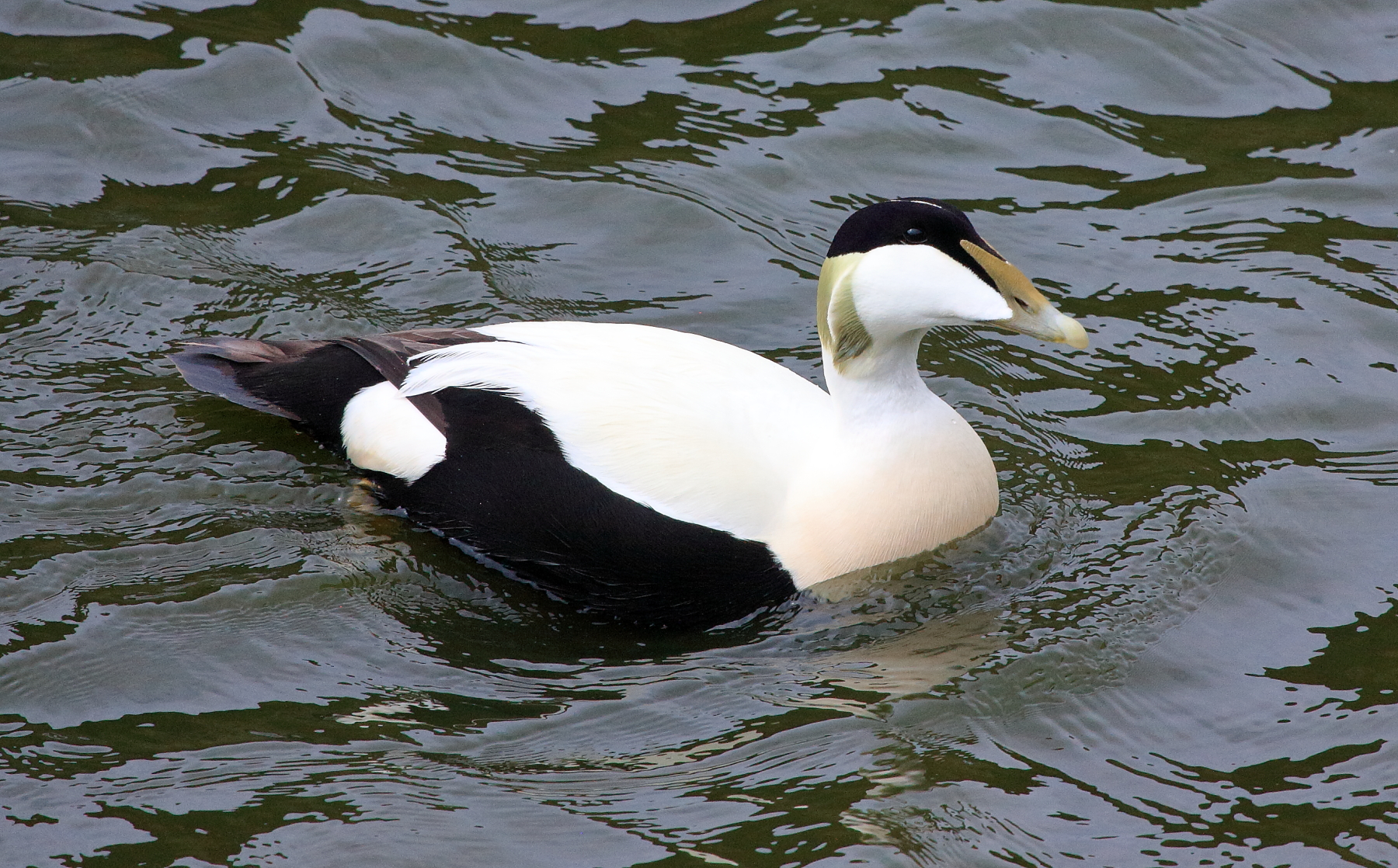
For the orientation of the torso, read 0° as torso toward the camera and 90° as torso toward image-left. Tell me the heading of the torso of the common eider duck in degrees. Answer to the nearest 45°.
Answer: approximately 270°
